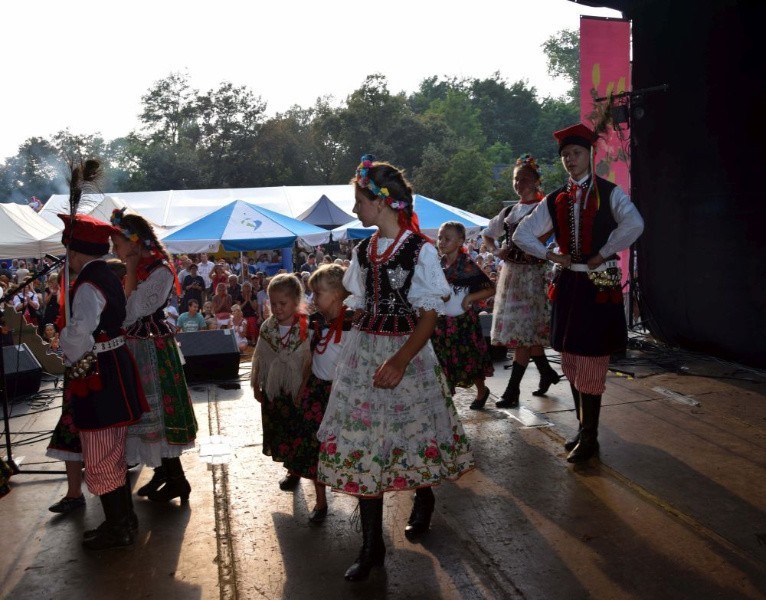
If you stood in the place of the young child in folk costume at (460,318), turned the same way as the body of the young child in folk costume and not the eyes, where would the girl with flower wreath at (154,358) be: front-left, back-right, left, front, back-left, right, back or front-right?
front

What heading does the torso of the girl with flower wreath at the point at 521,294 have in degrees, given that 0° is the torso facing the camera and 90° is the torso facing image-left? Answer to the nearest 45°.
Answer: approximately 45°

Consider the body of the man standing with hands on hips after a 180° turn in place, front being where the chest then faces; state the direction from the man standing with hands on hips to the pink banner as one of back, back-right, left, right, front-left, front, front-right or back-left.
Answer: front-left

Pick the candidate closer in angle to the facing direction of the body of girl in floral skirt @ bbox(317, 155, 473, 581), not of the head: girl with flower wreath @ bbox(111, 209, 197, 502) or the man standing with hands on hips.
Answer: the girl with flower wreath

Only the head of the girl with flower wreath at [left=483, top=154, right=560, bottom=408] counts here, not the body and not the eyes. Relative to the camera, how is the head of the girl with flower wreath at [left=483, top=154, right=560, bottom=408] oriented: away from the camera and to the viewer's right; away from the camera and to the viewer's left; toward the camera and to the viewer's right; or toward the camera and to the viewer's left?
toward the camera and to the viewer's left

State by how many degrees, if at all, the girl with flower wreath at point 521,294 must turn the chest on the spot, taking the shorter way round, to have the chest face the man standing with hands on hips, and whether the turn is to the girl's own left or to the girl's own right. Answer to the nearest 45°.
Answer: approximately 45° to the girl's own left

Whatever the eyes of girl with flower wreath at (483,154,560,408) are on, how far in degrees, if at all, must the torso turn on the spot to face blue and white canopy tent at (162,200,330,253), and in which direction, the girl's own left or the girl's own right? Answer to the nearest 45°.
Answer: approximately 90° to the girl's own right

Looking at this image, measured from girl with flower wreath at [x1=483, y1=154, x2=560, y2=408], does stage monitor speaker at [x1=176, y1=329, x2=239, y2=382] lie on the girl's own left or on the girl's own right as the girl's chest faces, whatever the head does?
on the girl's own right

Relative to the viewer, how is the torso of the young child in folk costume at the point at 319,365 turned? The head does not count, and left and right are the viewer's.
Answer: facing the viewer and to the left of the viewer

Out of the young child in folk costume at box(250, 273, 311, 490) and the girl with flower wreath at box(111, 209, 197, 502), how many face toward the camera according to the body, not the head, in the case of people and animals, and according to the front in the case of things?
1

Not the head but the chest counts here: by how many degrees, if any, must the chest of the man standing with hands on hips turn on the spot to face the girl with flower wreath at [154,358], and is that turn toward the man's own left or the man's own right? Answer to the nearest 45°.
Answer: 0° — they already face them
